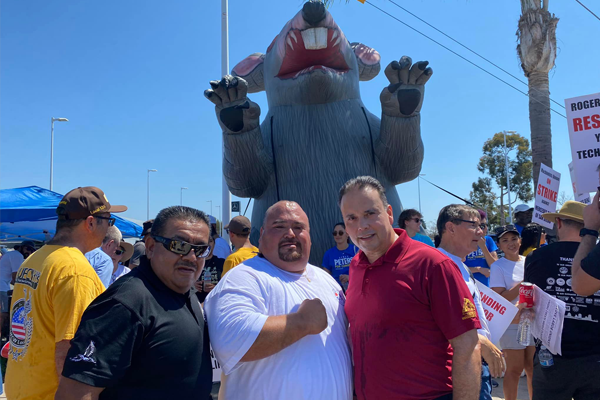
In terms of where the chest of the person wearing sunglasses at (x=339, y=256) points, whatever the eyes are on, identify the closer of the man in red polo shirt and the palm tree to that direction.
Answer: the man in red polo shirt

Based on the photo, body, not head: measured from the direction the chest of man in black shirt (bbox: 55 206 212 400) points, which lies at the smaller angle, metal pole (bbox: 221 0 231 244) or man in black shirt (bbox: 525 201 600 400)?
the man in black shirt

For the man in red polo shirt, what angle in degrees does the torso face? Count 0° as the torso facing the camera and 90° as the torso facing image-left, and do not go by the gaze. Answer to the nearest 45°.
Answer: approximately 45°

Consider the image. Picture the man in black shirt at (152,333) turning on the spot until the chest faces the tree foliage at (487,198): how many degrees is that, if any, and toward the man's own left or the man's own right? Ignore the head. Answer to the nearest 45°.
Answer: approximately 90° to the man's own left

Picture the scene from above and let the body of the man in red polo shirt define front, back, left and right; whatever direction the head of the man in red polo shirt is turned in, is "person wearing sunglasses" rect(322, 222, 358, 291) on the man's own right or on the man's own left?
on the man's own right
